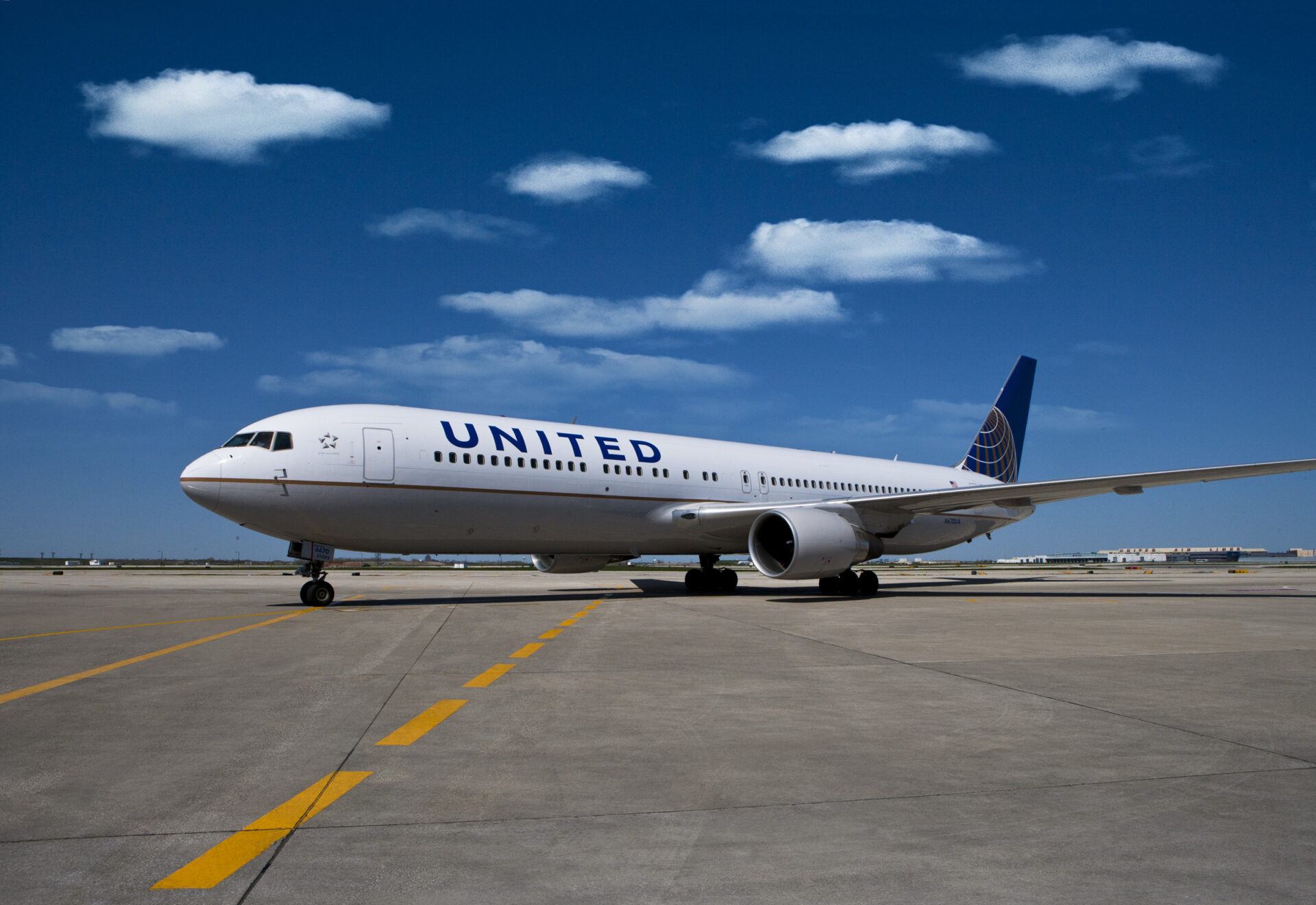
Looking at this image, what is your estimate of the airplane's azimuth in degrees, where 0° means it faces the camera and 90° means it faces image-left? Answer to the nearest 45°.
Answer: approximately 45°
